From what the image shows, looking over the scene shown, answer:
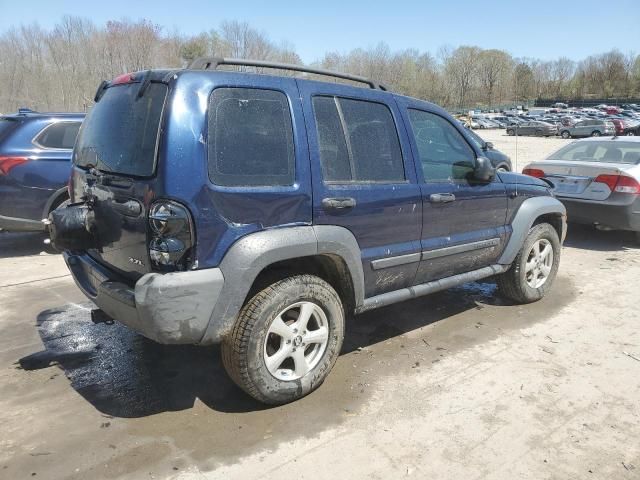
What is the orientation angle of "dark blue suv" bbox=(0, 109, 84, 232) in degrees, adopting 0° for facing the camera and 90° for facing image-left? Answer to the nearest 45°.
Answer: approximately 225°

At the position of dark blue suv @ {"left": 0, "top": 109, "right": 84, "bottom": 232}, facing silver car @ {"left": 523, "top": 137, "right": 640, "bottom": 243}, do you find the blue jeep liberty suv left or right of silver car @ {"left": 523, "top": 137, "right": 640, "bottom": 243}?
right

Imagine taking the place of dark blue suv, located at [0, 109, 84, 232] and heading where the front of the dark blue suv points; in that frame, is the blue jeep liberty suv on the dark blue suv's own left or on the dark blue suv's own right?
on the dark blue suv's own right

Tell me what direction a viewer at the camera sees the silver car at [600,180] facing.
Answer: facing away from the viewer and to the right of the viewer

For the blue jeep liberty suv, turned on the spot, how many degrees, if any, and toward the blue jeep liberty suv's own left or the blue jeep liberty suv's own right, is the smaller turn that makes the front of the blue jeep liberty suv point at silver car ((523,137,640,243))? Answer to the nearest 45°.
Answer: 0° — it already faces it

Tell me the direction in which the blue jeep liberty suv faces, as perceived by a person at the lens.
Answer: facing away from the viewer and to the right of the viewer

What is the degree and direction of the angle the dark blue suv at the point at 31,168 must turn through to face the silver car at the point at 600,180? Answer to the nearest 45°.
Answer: approximately 90° to its right

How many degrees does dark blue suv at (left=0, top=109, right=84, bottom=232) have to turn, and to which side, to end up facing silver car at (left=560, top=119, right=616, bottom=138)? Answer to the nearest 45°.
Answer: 0° — it already faces it

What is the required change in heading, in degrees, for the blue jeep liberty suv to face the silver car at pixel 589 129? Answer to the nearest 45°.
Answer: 0° — it already faces it

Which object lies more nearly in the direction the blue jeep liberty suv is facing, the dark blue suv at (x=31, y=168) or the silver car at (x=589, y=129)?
the silver car
